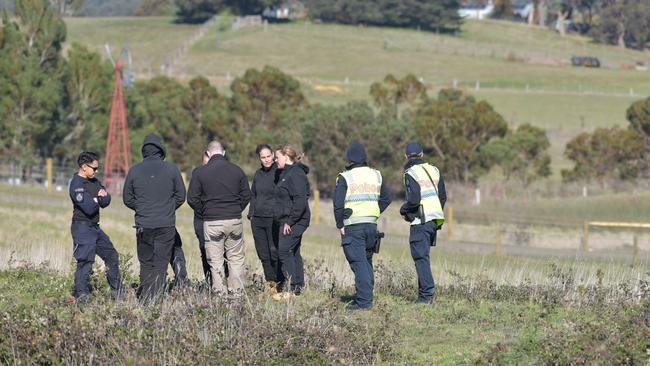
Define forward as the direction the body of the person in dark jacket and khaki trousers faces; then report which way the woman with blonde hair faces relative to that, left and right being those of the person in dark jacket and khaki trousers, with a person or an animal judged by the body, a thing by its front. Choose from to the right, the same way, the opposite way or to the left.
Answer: to the left

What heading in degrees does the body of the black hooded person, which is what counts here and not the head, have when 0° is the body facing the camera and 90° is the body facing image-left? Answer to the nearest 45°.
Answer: approximately 180°

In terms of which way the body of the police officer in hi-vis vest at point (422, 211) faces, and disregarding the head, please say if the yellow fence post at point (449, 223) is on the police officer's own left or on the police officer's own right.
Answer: on the police officer's own right

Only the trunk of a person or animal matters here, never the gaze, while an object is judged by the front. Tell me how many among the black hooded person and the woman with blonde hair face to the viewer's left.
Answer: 1

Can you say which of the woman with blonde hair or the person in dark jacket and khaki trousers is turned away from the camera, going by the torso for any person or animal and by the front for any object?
the person in dark jacket and khaki trousers

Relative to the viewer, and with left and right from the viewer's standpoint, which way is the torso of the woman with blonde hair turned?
facing to the left of the viewer

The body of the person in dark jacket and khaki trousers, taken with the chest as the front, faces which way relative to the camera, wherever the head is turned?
away from the camera

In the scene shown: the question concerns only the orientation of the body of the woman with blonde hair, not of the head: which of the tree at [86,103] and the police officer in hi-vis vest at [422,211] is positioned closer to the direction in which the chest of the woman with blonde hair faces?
the tree

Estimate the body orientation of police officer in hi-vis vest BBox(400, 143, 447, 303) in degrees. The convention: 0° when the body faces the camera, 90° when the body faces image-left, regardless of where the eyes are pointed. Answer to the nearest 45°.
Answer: approximately 135°

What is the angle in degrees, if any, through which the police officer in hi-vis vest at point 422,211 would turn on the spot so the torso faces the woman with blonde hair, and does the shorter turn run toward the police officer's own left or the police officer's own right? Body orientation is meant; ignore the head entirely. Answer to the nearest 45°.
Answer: approximately 45° to the police officer's own left

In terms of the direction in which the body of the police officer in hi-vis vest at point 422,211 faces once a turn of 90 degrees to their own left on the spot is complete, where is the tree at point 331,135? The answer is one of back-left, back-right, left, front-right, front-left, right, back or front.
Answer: back-right

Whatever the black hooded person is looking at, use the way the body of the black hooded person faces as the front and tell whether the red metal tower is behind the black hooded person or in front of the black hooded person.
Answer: in front
